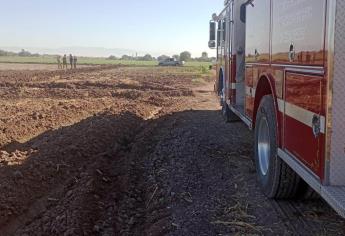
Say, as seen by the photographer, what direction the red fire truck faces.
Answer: facing away from the viewer and to the left of the viewer
